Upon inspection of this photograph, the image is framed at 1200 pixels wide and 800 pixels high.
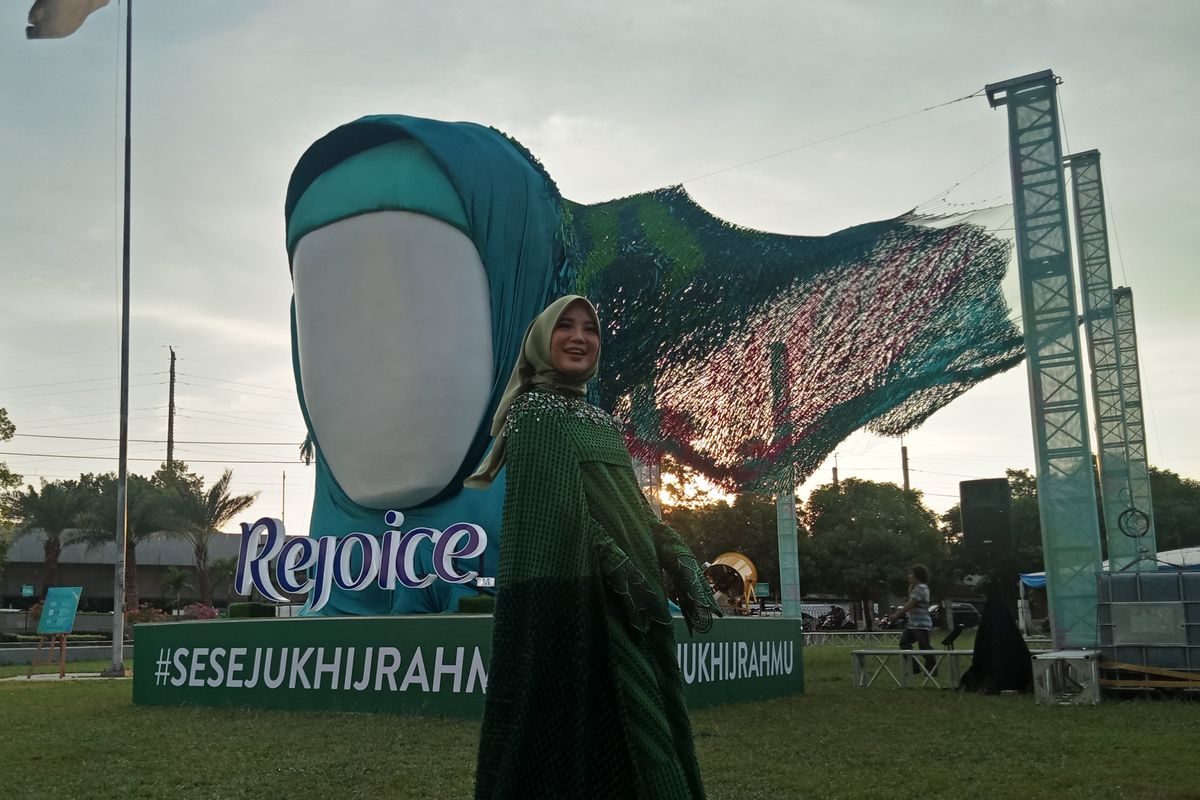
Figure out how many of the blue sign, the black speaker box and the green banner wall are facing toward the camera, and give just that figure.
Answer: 3

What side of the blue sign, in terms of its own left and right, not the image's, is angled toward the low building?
back

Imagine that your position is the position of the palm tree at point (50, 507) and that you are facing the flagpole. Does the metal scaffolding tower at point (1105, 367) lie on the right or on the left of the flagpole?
left

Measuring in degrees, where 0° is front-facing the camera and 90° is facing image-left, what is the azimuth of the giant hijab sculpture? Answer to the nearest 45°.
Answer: approximately 45°

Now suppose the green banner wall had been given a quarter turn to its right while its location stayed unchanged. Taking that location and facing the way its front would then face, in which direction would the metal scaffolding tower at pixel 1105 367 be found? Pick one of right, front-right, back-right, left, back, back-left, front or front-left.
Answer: back-right

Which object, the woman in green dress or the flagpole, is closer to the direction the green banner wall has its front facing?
the woman in green dress

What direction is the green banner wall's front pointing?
toward the camera

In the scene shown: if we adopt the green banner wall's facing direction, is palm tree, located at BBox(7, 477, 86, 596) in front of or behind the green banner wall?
behind

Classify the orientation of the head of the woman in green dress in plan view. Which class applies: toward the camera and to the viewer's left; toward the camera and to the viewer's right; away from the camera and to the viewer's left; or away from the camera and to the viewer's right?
toward the camera and to the viewer's right

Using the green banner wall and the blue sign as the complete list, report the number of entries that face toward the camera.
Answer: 2
